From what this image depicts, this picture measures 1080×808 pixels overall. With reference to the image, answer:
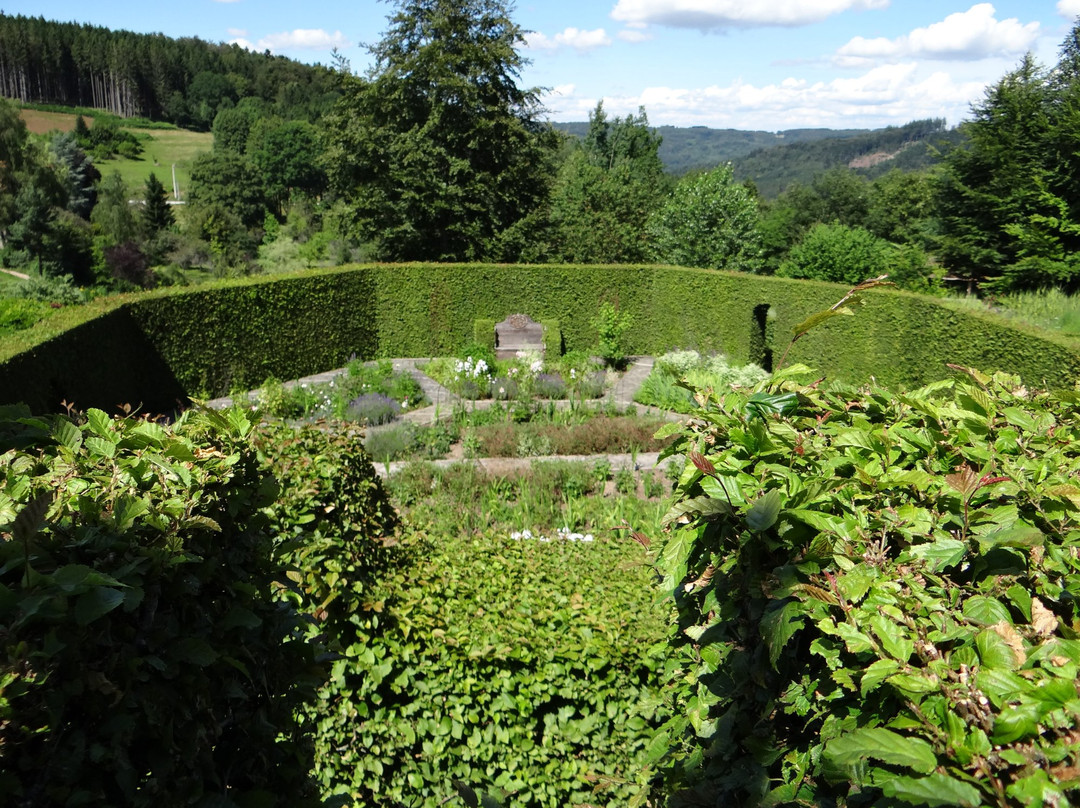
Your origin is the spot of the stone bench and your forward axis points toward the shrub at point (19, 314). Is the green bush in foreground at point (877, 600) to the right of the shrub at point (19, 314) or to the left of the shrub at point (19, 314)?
left

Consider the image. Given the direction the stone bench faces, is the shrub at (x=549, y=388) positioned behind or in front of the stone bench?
in front

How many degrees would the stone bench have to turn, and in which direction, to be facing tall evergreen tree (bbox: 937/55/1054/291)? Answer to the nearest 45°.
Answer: approximately 90° to its left

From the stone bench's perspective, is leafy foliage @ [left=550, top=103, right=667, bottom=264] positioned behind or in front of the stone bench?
behind

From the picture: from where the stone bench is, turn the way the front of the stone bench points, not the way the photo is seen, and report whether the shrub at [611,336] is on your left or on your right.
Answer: on your left

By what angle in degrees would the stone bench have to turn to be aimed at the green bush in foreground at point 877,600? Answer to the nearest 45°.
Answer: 0° — it already faces it

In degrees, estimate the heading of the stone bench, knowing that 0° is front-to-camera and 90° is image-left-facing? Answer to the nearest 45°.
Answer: approximately 0°

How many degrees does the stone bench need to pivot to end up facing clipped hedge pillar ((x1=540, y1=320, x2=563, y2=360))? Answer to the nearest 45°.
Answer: approximately 90° to its left

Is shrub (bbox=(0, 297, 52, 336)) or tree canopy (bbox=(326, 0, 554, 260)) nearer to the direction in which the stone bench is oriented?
the shrub

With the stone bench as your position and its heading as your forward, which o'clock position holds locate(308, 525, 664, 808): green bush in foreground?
The green bush in foreground is roughly at 12 o'clock from the stone bench.

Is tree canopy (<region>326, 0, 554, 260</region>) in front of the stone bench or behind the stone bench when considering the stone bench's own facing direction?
behind
